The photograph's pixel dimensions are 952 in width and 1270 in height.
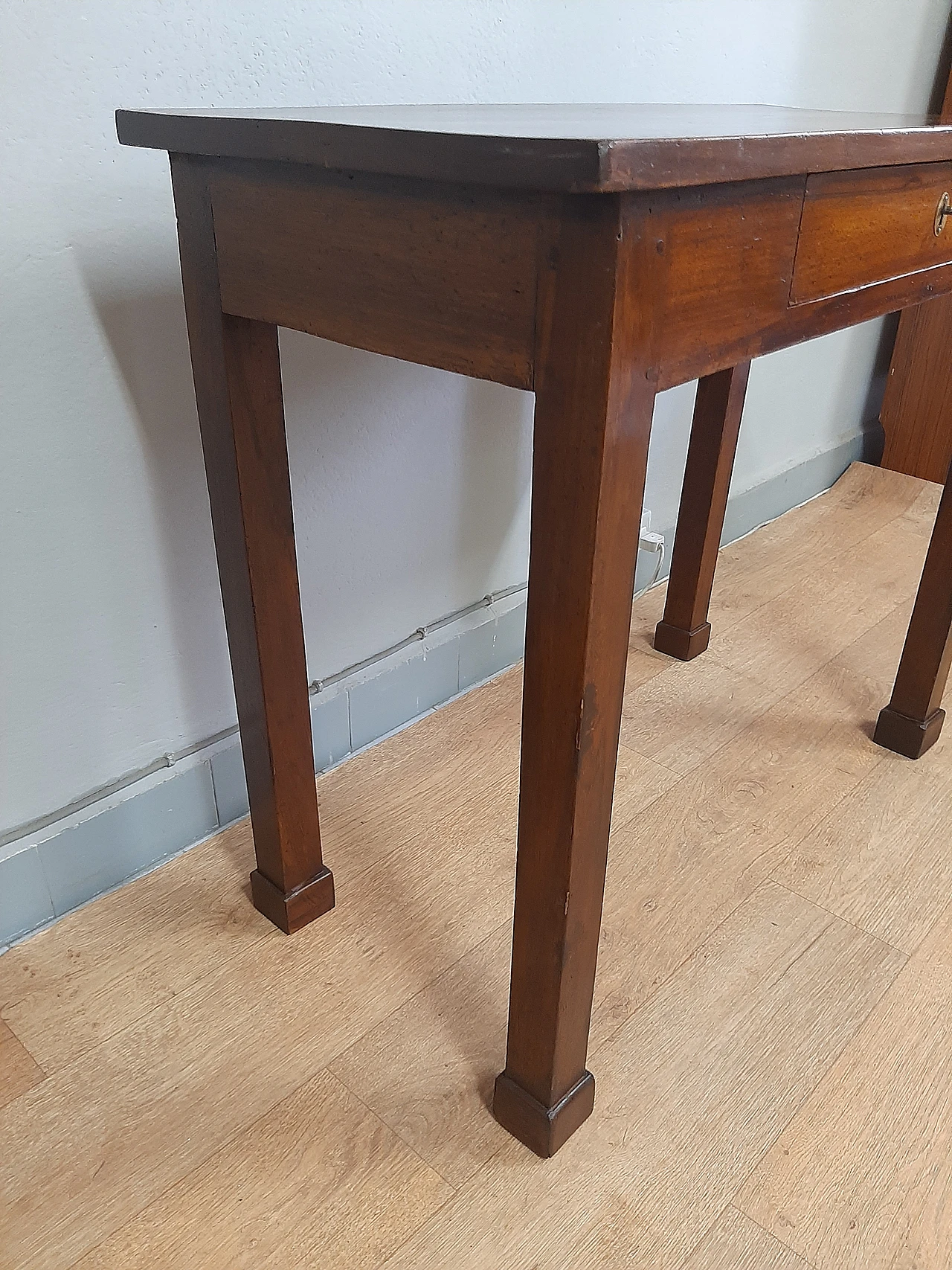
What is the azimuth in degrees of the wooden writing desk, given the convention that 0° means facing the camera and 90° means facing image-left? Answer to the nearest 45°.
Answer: approximately 315°
